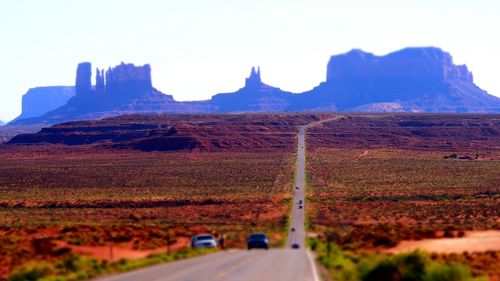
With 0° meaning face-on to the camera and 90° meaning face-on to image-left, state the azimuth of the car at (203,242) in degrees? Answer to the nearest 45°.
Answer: approximately 315°

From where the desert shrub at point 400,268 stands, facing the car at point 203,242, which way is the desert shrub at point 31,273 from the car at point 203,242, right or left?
left

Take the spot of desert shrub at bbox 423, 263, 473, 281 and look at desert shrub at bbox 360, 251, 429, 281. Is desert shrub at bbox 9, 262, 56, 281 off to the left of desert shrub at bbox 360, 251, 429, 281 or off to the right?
left

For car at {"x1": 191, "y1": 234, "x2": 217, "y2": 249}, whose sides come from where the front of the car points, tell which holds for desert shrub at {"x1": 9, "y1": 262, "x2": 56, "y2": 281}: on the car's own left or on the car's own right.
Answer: on the car's own right
